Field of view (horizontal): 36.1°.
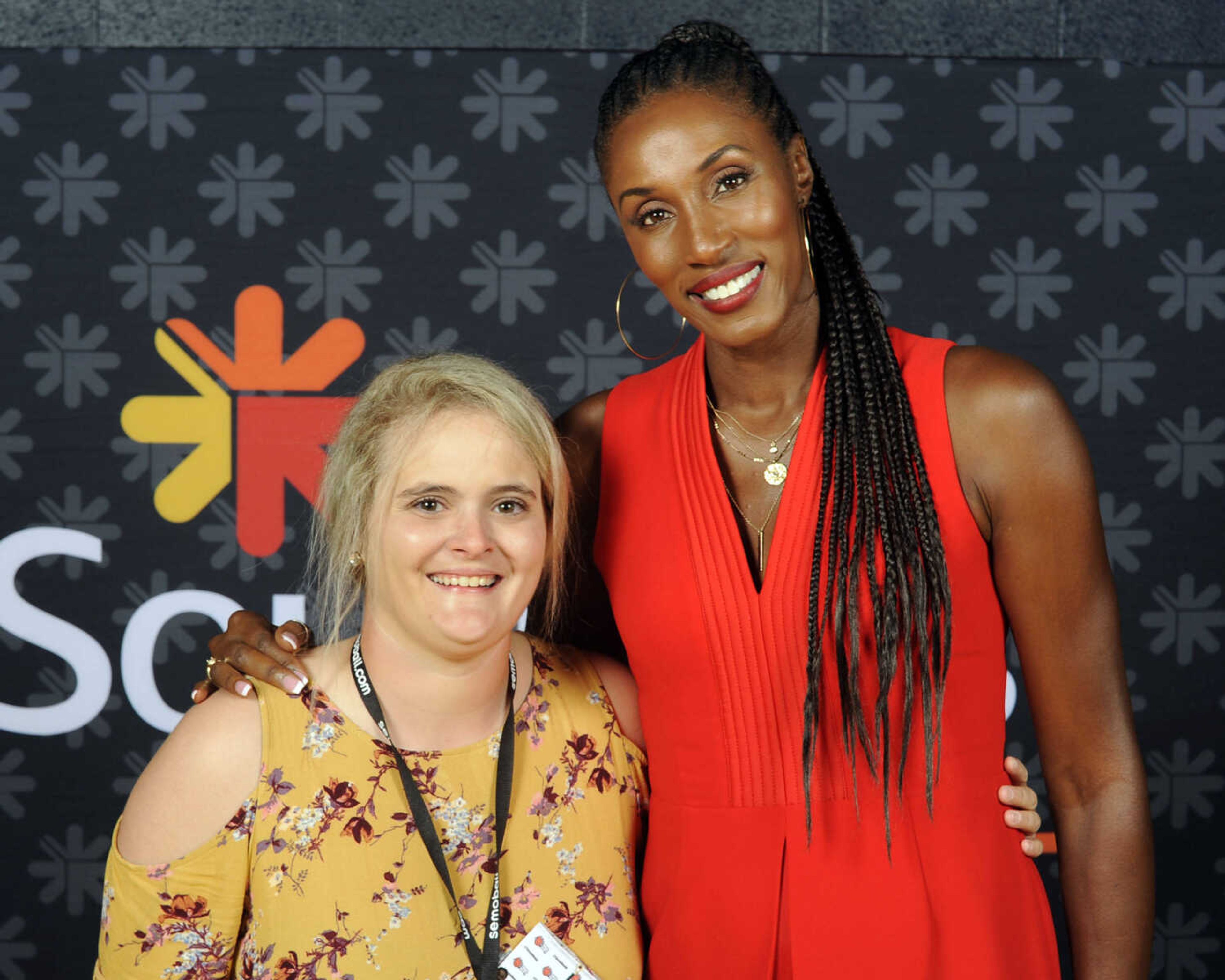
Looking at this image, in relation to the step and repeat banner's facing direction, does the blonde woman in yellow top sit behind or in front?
in front

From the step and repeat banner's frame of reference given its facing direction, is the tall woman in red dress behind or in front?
in front

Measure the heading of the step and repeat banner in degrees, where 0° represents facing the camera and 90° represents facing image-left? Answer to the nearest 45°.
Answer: approximately 0°
